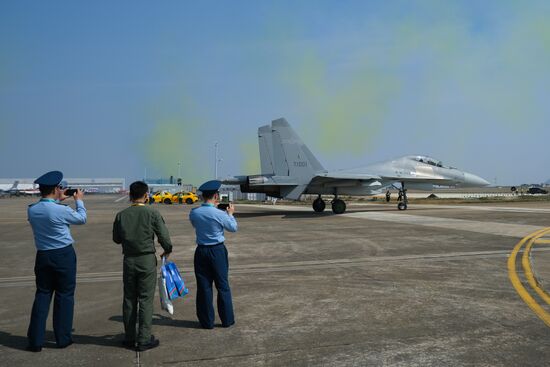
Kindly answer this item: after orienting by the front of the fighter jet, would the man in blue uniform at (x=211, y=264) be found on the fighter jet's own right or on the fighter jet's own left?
on the fighter jet's own right

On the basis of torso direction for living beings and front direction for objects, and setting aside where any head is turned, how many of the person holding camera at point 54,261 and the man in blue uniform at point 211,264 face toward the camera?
0

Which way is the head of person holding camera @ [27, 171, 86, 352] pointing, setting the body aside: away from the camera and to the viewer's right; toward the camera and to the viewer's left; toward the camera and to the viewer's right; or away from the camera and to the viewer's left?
away from the camera and to the viewer's right

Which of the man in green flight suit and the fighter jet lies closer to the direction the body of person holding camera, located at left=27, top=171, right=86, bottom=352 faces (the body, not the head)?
the fighter jet

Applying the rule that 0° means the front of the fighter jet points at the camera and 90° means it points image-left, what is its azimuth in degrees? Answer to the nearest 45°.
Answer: approximately 270°

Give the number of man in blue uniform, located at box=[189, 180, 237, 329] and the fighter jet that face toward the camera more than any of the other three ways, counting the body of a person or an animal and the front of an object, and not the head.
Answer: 0

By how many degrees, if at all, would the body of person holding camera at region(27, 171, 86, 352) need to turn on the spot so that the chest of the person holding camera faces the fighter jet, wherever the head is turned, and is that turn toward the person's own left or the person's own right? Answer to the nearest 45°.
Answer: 0° — they already face it

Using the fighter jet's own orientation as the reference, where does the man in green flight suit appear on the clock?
The man in green flight suit is roughly at 3 o'clock from the fighter jet.

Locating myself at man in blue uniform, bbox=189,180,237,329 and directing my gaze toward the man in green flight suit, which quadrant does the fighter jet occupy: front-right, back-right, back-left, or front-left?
back-right

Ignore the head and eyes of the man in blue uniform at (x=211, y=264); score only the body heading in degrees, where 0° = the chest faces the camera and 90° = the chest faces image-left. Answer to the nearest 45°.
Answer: approximately 225°

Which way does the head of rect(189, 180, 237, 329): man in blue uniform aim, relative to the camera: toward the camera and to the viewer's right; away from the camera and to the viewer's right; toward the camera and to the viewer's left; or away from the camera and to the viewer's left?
away from the camera and to the viewer's right

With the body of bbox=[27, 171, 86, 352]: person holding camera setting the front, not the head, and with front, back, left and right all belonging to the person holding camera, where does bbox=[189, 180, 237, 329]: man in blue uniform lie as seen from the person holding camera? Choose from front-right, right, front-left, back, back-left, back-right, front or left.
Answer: front-right

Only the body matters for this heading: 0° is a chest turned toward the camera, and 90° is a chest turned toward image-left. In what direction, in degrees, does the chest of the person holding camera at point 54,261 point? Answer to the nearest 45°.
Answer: approximately 225°

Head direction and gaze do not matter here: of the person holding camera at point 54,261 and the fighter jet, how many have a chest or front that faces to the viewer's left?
0

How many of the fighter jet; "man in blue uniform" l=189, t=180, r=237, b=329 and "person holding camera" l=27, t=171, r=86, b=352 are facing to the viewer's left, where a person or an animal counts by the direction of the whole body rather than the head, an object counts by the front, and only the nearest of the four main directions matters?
0

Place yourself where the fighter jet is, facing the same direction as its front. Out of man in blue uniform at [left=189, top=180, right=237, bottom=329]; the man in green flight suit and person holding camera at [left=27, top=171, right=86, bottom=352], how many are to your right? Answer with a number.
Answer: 3

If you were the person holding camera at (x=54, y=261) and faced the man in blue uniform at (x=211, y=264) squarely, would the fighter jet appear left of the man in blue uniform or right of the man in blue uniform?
left
